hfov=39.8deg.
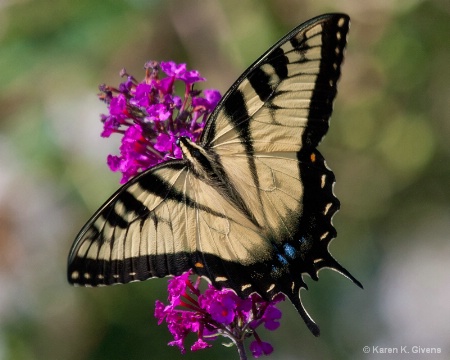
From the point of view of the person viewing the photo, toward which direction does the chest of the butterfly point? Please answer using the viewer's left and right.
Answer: facing away from the viewer and to the left of the viewer
